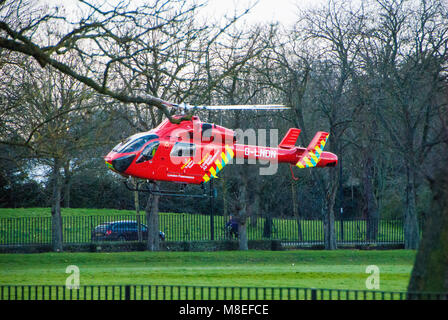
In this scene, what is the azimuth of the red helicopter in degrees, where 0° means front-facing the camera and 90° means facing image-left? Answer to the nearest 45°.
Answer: approximately 90°

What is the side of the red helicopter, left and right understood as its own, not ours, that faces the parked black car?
right

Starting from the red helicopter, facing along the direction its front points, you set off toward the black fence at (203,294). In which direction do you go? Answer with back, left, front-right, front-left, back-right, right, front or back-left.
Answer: left
